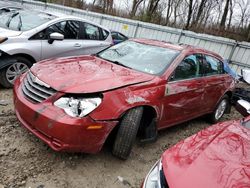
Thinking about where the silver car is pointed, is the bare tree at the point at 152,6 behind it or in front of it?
behind

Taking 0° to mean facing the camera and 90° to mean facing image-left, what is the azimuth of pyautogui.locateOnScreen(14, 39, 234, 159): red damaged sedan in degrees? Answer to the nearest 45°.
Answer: approximately 45°

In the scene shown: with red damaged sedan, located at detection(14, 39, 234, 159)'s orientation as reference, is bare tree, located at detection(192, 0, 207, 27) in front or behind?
behind

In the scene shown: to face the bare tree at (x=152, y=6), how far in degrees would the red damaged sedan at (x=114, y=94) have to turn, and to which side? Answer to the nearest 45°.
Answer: approximately 135° to its right

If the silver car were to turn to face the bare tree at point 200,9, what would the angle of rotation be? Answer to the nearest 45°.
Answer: approximately 180°
